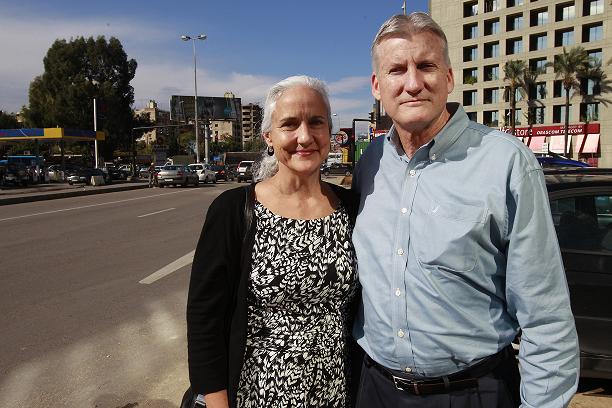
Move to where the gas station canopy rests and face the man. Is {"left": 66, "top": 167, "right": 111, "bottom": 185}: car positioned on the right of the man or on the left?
left

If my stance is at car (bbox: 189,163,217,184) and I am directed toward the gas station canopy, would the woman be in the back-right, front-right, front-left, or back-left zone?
back-left

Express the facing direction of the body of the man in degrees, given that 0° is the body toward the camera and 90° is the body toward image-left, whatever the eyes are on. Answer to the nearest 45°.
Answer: approximately 45°
